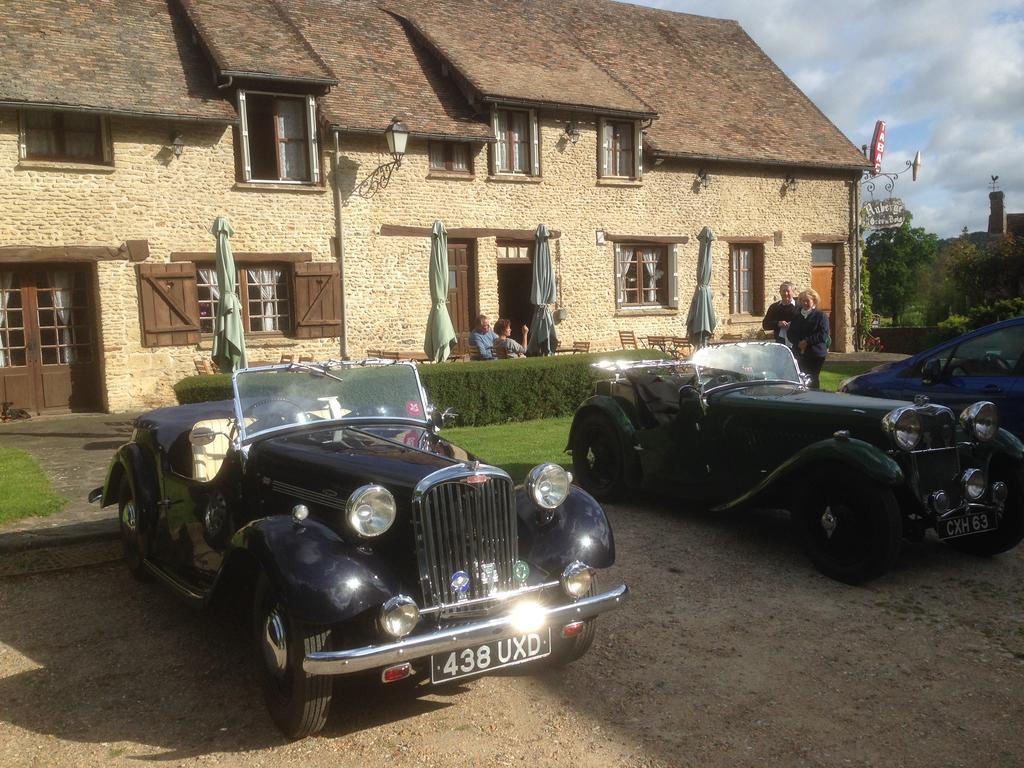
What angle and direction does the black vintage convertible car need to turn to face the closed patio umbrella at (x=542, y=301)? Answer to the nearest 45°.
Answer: approximately 135° to its left

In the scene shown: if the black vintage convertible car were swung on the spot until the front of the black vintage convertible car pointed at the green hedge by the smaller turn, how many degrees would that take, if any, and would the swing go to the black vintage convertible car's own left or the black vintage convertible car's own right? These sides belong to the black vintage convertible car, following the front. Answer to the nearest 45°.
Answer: approximately 135° to the black vintage convertible car's own left

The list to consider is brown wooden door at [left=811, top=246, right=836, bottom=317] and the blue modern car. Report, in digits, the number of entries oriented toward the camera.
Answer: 1

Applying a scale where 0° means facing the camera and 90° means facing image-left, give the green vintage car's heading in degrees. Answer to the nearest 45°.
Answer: approximately 315°

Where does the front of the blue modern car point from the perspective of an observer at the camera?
facing to the left of the viewer

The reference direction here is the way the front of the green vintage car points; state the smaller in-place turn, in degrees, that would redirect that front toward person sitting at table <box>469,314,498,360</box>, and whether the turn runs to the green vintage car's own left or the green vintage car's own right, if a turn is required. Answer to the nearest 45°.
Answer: approximately 180°

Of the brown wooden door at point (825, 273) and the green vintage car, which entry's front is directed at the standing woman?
the brown wooden door

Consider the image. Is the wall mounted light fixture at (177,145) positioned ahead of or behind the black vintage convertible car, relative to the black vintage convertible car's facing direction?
behind
